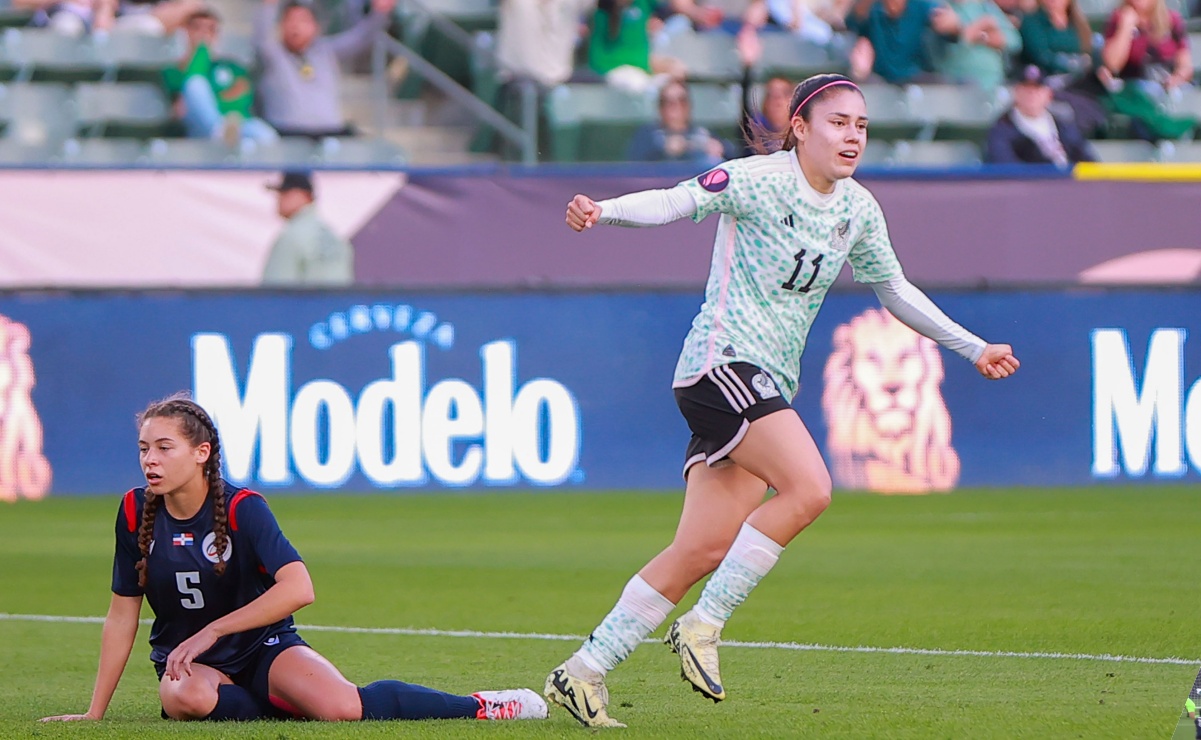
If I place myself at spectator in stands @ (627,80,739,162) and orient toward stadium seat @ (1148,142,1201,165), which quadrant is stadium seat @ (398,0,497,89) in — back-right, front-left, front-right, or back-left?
back-left

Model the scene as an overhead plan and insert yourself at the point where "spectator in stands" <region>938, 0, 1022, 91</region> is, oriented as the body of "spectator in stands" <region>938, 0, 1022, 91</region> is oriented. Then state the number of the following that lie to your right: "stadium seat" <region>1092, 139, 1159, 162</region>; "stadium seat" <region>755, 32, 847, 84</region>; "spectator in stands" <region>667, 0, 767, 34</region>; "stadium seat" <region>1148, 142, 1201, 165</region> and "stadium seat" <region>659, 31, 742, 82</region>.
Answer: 3

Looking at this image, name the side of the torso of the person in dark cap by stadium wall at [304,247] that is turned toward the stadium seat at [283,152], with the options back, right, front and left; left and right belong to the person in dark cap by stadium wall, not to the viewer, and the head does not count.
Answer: right

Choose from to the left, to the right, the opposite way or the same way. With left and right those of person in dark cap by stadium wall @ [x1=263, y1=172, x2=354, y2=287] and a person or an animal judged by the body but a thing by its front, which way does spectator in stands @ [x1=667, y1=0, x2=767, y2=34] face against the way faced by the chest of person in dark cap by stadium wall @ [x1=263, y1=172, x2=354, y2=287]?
to the left

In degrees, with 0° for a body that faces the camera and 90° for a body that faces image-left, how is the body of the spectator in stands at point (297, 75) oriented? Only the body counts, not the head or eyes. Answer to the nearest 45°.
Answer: approximately 0°

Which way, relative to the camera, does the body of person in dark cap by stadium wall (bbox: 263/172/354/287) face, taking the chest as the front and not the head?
to the viewer's left

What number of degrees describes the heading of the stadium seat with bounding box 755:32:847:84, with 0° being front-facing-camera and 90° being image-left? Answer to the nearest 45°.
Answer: approximately 0°

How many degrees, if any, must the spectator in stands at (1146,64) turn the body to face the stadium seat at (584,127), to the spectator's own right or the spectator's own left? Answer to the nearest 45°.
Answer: approximately 45° to the spectator's own right

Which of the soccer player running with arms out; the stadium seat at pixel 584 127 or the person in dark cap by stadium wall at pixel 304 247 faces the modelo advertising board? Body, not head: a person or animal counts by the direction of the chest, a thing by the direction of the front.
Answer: the stadium seat

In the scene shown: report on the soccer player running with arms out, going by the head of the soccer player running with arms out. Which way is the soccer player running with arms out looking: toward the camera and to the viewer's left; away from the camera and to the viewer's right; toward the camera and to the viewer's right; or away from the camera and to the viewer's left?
toward the camera and to the viewer's right
